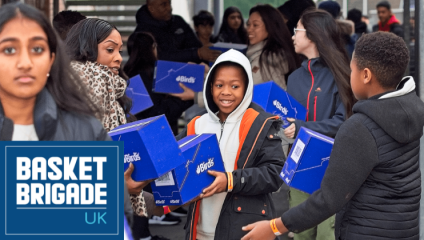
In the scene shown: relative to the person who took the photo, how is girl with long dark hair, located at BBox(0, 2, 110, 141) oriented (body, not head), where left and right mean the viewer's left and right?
facing the viewer

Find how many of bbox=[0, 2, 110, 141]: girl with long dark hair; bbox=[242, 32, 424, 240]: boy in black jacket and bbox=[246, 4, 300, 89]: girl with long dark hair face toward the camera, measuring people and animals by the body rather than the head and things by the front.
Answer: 1

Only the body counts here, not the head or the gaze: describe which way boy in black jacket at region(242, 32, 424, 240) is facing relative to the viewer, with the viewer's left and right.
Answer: facing away from the viewer and to the left of the viewer

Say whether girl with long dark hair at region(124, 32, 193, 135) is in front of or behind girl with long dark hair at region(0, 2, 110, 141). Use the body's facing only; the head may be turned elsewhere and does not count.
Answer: behind

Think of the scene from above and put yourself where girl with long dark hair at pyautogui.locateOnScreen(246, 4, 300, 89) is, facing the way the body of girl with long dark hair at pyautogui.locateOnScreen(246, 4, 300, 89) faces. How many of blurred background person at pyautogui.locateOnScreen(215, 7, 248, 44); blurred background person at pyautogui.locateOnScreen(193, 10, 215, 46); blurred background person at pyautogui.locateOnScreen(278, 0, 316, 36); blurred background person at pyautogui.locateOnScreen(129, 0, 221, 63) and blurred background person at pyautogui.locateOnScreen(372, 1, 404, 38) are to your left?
0

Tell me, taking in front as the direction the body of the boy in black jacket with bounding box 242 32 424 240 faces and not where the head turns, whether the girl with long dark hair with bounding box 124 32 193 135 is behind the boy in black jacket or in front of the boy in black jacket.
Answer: in front

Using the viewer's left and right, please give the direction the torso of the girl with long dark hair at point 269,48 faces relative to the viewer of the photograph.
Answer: facing to the left of the viewer

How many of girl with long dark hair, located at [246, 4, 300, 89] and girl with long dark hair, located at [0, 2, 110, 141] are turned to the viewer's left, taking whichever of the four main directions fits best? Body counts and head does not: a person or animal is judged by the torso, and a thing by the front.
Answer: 1

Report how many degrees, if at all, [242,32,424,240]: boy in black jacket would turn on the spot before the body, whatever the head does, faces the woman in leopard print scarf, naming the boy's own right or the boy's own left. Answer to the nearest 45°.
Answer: approximately 45° to the boy's own left

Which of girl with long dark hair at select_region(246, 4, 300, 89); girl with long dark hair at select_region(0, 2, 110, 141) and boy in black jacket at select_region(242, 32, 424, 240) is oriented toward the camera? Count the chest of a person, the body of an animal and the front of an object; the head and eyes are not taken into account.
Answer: girl with long dark hair at select_region(0, 2, 110, 141)

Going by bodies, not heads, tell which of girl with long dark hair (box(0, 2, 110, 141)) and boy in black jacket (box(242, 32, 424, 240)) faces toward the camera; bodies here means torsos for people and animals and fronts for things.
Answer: the girl with long dark hair

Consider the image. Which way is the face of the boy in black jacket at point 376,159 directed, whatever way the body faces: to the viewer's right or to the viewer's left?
to the viewer's left

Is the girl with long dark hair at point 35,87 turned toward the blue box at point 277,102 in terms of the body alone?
no

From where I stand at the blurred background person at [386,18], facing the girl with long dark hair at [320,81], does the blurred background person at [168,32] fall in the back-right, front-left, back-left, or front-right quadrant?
front-right

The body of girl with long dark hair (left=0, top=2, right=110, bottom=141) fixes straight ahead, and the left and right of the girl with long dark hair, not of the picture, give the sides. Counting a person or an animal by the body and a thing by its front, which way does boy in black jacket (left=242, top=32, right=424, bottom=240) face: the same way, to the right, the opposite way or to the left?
the opposite way

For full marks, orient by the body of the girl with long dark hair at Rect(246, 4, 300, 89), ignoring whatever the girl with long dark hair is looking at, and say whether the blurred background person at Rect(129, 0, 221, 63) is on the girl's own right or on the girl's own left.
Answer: on the girl's own right

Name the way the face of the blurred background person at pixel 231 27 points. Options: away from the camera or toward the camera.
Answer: toward the camera
